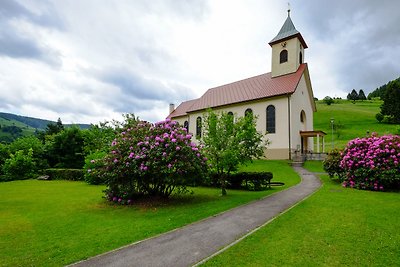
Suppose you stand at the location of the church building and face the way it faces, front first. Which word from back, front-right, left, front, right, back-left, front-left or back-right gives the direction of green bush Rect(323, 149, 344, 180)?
front-right

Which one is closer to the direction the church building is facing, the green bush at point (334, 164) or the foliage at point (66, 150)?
the green bush

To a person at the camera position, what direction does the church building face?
facing the viewer and to the right of the viewer

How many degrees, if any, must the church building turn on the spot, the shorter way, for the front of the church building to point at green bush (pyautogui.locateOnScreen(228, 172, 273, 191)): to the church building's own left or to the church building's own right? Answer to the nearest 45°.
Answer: approximately 45° to the church building's own right

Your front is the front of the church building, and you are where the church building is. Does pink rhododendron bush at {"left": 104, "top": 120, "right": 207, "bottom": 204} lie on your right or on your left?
on your right

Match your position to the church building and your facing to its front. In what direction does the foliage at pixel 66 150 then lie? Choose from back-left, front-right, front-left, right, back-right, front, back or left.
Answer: back-right

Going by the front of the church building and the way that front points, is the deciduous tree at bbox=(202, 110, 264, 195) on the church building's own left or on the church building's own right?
on the church building's own right
